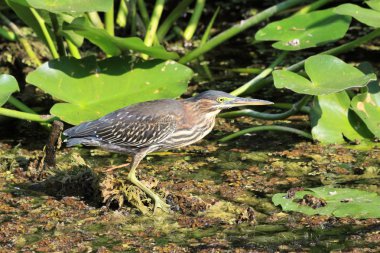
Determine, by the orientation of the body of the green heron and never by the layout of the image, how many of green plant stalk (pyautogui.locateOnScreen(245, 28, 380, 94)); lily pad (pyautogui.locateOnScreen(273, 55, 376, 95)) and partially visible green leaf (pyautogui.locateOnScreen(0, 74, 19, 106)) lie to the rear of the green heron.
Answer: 1

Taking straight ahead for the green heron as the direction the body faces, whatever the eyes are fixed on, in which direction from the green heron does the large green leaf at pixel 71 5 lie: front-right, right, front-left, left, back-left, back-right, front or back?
back

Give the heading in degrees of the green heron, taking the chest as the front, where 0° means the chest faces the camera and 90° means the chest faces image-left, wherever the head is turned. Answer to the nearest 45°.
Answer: approximately 270°

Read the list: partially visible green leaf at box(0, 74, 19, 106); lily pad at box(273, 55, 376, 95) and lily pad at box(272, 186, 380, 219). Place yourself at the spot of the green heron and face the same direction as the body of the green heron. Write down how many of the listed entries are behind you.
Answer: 1
